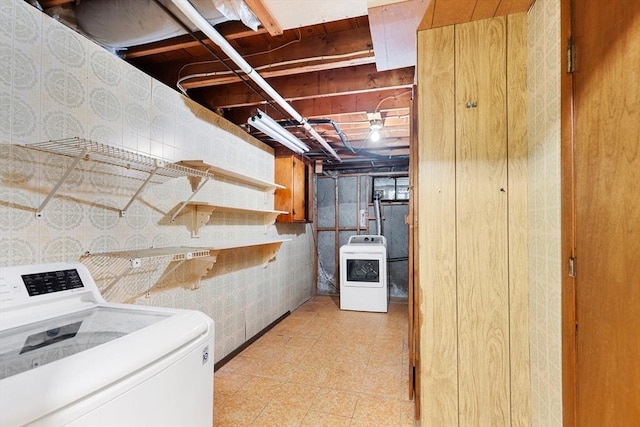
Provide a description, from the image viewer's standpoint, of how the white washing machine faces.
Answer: facing the viewer and to the right of the viewer

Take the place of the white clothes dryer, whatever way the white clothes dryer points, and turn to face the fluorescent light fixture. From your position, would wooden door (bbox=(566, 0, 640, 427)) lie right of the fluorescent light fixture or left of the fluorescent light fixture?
left

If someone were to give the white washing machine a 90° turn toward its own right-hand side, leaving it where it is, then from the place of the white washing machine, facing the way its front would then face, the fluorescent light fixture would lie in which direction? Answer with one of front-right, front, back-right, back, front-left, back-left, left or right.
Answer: back

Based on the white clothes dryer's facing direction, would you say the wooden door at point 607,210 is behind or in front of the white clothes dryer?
in front

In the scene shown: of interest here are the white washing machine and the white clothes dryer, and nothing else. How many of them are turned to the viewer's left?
0

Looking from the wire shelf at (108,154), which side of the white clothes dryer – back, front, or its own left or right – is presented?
front

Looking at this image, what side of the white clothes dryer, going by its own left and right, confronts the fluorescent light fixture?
front

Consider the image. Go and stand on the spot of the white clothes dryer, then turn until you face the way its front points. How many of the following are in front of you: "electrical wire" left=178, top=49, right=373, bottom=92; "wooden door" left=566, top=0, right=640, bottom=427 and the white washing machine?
3

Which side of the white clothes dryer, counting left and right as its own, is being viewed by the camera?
front

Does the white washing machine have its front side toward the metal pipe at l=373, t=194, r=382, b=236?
no

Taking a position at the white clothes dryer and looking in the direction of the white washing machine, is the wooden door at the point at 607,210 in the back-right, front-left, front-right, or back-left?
front-left

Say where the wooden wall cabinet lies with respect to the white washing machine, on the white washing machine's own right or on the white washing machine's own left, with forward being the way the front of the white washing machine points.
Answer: on the white washing machine's own left
